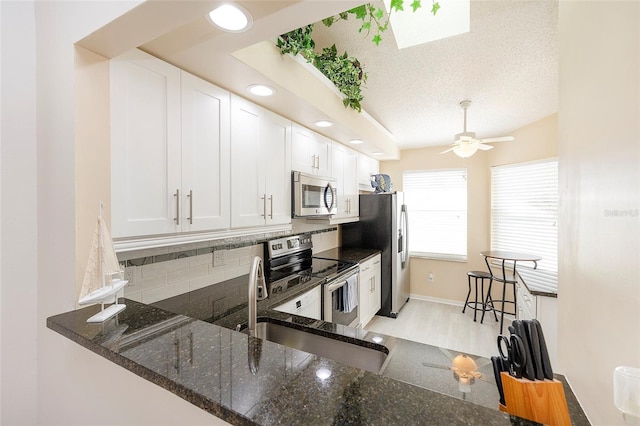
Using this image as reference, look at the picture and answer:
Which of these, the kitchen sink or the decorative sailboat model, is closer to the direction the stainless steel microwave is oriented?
the kitchen sink

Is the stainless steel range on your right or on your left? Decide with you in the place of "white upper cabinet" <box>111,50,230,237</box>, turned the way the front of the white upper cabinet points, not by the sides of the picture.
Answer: on your left

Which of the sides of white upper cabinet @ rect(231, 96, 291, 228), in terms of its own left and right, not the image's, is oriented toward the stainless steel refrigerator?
left

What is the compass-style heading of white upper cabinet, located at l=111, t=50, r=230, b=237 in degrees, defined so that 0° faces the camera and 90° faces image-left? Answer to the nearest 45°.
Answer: approximately 315°

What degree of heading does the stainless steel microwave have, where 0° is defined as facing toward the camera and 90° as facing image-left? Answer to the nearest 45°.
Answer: approximately 315°

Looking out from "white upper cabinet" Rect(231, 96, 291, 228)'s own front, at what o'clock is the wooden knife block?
The wooden knife block is roughly at 1 o'clock from the white upper cabinet.

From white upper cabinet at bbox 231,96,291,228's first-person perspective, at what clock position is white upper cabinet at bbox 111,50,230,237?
white upper cabinet at bbox 111,50,230,237 is roughly at 3 o'clock from white upper cabinet at bbox 231,96,291,228.

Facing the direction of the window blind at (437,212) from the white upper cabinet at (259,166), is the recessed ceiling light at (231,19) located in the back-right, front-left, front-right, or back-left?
back-right
